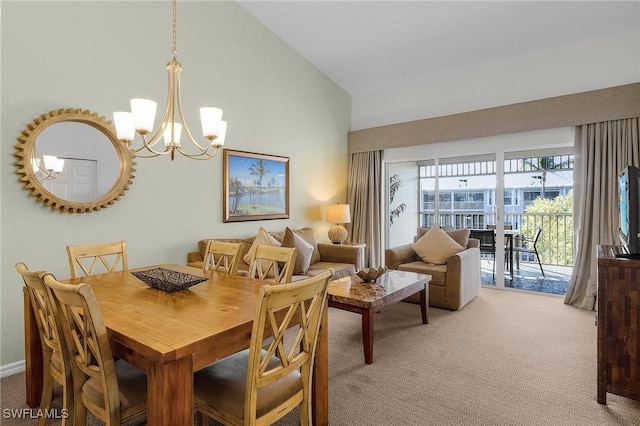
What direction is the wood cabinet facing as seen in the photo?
to the viewer's left

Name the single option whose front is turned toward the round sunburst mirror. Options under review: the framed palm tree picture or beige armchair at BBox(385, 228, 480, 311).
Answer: the beige armchair

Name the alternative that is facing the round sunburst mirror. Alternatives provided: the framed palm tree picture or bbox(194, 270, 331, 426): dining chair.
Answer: the dining chair

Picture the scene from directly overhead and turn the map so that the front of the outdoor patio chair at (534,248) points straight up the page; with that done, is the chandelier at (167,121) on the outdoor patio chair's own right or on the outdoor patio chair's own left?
on the outdoor patio chair's own left

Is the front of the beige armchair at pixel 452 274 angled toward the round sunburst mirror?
yes

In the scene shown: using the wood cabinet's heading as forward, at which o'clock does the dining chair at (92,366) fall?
The dining chair is roughly at 10 o'clock from the wood cabinet.

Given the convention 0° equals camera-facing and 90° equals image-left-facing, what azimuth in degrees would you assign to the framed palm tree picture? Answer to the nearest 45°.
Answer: approximately 315°

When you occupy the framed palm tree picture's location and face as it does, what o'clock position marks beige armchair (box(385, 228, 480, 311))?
The beige armchair is roughly at 11 o'clock from the framed palm tree picture.

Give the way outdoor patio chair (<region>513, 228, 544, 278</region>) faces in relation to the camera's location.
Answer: facing to the left of the viewer

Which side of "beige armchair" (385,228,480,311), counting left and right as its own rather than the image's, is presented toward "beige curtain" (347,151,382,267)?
right

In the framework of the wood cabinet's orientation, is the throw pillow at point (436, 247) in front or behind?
in front

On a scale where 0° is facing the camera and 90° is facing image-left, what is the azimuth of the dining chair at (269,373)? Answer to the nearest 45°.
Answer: approximately 135°

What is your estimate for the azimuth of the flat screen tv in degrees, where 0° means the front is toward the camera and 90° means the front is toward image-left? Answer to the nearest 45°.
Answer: approximately 90°
